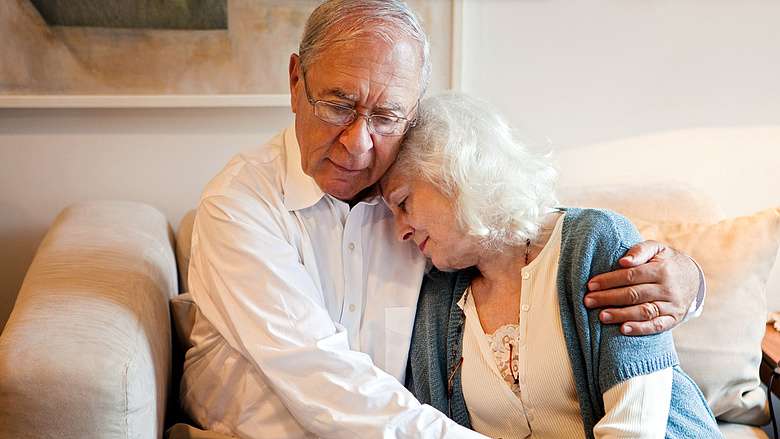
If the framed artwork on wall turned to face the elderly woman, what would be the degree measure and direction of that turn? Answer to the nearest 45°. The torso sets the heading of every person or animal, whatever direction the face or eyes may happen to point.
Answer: approximately 45° to its left

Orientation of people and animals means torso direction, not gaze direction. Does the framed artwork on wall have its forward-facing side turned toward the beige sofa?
yes

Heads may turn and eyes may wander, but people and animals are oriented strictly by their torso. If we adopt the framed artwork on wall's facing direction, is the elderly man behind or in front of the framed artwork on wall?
in front

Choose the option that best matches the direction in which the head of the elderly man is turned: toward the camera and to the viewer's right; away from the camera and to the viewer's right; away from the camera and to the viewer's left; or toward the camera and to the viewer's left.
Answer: toward the camera and to the viewer's right

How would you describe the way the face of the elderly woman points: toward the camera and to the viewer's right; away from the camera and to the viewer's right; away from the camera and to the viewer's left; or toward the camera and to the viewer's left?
toward the camera and to the viewer's left

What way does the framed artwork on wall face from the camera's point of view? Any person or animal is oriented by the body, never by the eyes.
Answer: toward the camera

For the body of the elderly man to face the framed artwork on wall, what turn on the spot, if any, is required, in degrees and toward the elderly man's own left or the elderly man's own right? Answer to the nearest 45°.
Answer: approximately 180°

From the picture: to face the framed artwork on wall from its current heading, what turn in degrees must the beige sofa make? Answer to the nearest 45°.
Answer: approximately 180°

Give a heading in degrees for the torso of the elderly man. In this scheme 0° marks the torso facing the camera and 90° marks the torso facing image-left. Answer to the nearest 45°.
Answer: approximately 315°

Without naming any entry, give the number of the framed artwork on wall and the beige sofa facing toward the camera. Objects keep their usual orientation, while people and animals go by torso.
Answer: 2
